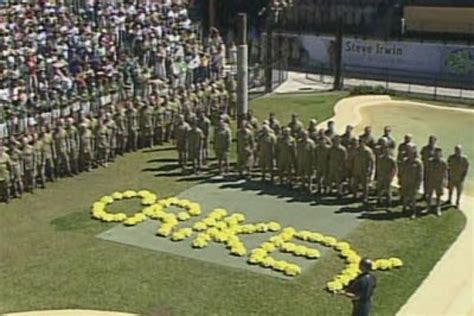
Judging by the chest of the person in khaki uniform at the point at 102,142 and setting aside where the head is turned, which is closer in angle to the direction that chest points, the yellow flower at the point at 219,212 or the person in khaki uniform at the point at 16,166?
the yellow flower

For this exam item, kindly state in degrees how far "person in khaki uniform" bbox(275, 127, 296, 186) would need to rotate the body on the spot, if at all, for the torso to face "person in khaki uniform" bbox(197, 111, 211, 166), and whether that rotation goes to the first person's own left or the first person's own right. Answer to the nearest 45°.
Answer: approximately 135° to the first person's own right

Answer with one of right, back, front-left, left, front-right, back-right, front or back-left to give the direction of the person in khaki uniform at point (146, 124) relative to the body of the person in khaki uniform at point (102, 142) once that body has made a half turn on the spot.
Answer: right

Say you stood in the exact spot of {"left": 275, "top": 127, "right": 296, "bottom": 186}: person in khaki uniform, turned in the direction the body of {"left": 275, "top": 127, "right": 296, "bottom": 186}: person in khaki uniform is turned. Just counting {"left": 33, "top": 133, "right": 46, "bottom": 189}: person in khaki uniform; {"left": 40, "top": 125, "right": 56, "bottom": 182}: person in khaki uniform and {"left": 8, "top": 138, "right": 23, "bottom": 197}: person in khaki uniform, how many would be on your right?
3
